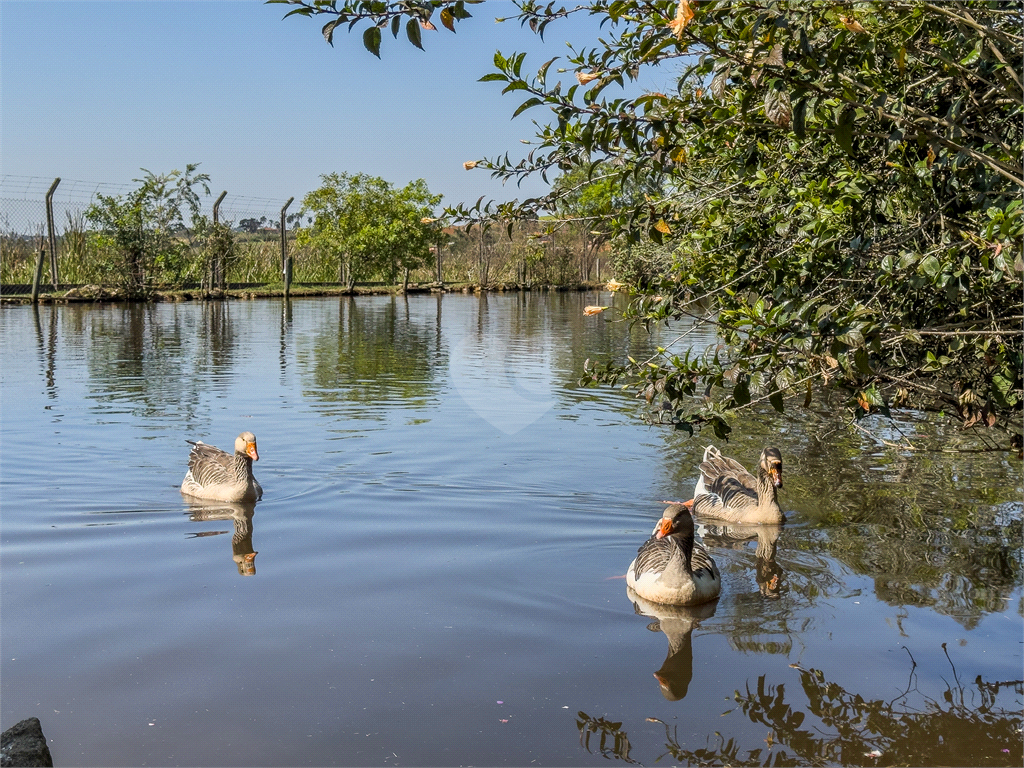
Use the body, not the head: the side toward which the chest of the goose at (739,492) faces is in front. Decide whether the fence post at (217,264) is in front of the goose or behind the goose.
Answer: behind

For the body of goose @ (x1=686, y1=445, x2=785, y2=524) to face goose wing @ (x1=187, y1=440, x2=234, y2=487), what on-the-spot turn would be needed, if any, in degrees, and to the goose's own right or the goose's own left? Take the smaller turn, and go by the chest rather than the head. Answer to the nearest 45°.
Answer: approximately 135° to the goose's own right

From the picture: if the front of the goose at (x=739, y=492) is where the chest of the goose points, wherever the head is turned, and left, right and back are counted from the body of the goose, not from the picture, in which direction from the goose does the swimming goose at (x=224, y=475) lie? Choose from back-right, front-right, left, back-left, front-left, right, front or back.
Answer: back-right

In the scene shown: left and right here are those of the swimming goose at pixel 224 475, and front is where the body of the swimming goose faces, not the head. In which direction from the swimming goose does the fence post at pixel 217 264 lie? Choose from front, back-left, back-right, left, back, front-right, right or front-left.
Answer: back-left

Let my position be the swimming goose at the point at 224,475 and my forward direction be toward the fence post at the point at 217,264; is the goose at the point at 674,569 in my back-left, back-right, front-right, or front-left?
back-right

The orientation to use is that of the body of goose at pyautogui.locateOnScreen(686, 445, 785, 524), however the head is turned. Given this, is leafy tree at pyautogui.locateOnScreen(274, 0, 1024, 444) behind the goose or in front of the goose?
in front

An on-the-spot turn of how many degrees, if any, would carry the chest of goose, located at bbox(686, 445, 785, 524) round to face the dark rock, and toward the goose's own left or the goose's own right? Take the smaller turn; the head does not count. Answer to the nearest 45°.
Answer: approximately 90° to the goose's own right

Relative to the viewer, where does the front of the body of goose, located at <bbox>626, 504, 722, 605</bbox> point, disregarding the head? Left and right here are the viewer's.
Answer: facing the viewer

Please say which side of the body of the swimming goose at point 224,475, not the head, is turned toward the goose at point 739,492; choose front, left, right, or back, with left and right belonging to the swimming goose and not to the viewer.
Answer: front

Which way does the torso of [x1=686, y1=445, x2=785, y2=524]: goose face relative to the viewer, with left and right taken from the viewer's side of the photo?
facing the viewer and to the right of the viewer

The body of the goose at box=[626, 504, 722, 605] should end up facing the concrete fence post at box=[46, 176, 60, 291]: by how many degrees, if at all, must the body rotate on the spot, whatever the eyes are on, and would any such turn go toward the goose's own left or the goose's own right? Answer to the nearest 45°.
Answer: approximately 135° to the goose's own right

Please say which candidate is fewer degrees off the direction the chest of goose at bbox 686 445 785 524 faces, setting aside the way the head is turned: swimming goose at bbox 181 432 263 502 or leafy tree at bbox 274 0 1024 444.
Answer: the leafy tree

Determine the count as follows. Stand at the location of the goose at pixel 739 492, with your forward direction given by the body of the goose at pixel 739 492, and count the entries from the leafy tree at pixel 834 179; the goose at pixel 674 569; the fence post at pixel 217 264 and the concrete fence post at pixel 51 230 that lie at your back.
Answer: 2
